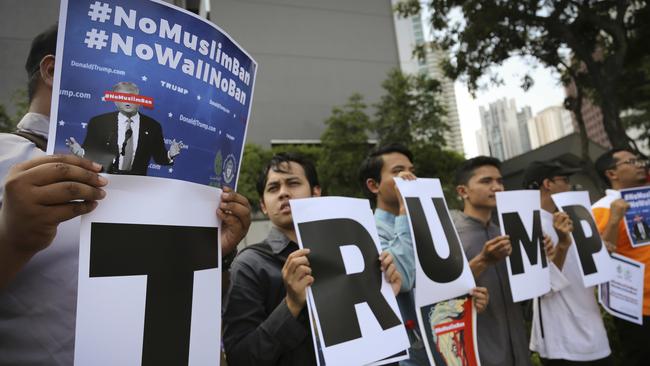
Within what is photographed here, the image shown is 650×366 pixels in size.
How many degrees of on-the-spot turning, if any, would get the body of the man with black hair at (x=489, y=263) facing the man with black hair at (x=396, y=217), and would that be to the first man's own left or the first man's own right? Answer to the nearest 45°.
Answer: approximately 90° to the first man's own right

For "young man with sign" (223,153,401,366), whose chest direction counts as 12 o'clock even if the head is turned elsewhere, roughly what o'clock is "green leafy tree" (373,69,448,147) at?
The green leafy tree is roughly at 8 o'clock from the young man with sign.

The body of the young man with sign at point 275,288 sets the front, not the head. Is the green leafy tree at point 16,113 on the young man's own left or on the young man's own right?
on the young man's own right

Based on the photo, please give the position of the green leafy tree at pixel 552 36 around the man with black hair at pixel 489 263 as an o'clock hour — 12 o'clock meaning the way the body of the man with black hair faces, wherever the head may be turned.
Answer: The green leafy tree is roughly at 8 o'clock from the man with black hair.

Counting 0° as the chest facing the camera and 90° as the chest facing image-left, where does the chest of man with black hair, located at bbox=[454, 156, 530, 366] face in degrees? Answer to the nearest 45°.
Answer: approximately 315°

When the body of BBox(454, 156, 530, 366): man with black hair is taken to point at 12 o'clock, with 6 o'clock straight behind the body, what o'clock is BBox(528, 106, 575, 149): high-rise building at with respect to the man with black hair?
The high-rise building is roughly at 8 o'clock from the man with black hair.

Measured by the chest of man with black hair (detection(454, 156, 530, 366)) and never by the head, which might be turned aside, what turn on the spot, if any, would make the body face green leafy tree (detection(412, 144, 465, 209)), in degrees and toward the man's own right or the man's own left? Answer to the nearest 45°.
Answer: approximately 135° to the man's own left

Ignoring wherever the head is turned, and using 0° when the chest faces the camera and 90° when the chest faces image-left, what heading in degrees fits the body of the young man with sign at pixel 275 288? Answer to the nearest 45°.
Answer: approximately 315°

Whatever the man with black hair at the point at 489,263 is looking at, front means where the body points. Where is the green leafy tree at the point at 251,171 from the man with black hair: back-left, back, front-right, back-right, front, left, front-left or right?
back
